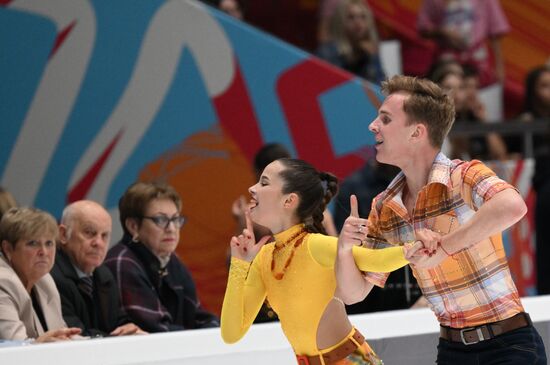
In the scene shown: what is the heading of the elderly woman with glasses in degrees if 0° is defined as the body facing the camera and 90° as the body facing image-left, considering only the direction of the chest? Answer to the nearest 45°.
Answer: approximately 315°

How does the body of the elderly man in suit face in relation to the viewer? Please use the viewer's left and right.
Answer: facing the viewer and to the right of the viewer

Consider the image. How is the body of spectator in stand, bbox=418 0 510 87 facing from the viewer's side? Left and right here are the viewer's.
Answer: facing the viewer

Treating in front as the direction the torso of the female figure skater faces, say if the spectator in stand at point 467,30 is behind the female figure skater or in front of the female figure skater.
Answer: behind

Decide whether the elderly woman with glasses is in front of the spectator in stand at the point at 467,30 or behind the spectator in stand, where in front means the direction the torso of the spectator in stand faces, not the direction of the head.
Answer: in front

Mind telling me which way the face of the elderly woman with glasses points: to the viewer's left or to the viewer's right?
to the viewer's right

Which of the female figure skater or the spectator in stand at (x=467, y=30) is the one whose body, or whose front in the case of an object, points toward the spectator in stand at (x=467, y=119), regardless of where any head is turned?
the spectator in stand at (x=467, y=30)

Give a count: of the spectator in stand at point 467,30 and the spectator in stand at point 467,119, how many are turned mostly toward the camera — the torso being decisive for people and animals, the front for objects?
2

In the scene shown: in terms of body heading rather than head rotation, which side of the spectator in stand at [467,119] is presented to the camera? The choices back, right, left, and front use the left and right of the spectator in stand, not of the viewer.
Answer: front

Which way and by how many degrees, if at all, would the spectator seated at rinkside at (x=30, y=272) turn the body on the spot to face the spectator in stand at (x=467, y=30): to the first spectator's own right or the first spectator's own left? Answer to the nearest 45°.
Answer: approximately 90° to the first spectator's own left

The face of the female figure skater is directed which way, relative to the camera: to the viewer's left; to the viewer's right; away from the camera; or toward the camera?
to the viewer's left

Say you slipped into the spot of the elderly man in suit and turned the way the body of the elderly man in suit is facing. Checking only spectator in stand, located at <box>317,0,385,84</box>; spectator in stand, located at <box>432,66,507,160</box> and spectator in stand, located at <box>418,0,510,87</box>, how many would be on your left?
3

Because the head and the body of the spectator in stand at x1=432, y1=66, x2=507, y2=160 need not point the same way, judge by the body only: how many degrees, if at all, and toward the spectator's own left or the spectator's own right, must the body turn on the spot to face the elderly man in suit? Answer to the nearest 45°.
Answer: approximately 45° to the spectator's own right
